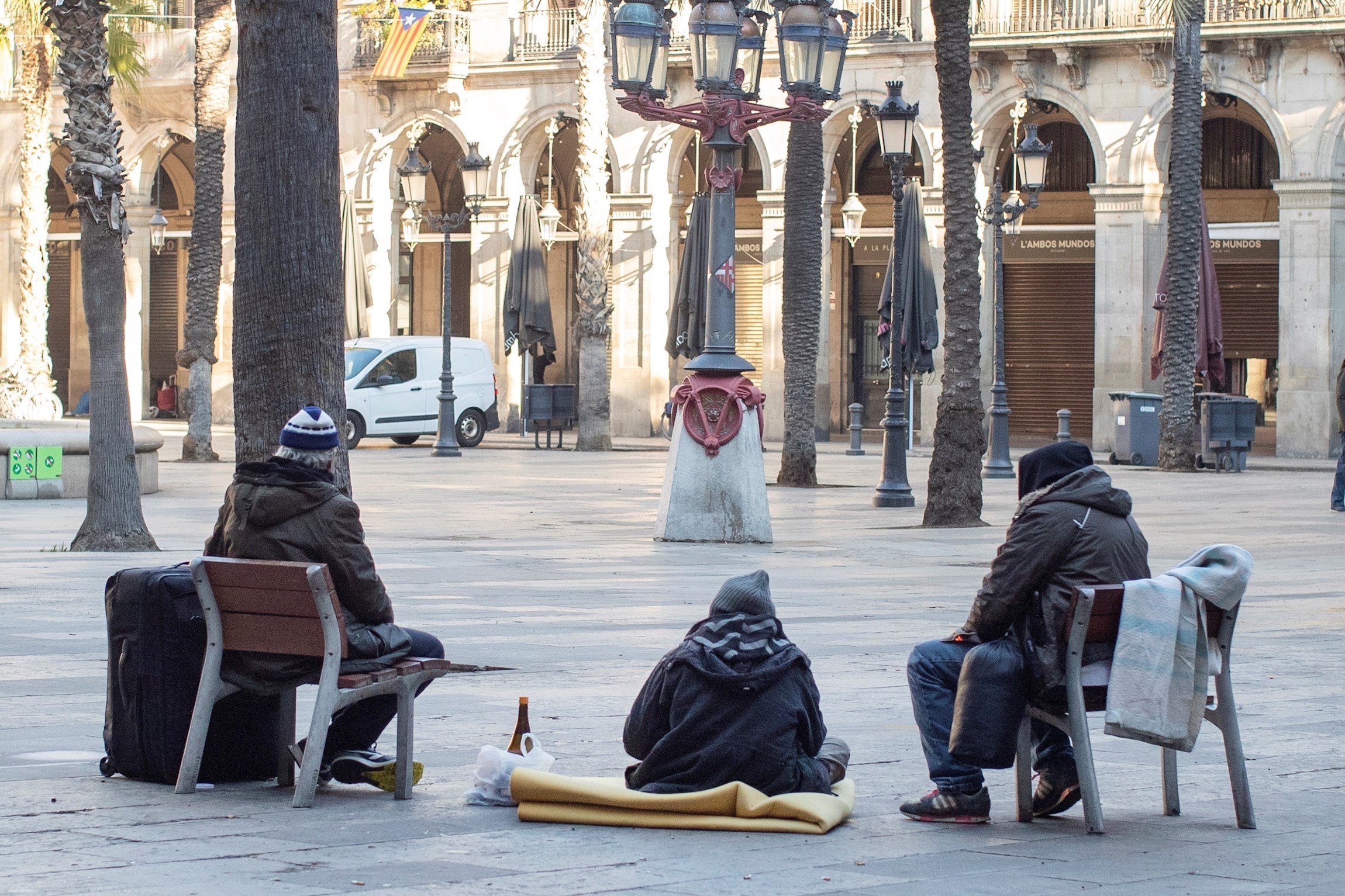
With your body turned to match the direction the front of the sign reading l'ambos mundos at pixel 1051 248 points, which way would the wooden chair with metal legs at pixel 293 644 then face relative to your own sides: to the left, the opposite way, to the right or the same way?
the opposite way

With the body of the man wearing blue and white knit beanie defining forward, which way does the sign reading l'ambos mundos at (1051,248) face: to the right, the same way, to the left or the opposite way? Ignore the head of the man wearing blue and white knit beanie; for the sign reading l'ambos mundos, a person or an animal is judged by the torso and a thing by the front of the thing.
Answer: the opposite way

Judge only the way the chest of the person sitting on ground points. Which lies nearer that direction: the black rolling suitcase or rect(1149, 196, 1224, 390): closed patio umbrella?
the closed patio umbrella

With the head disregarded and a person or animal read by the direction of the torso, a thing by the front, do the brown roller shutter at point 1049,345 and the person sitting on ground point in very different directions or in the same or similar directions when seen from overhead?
very different directions

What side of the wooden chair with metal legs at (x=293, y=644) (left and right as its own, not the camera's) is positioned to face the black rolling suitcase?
left

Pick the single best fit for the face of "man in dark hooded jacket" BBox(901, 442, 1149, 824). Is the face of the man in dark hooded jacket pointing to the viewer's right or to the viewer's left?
to the viewer's left

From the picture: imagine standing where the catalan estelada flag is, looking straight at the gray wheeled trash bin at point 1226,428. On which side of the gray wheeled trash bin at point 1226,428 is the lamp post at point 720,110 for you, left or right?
right

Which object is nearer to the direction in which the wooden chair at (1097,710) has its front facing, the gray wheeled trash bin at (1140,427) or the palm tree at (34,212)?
the palm tree

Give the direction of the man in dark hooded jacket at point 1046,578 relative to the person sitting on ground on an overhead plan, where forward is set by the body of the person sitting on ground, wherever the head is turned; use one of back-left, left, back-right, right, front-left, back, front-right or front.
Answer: right

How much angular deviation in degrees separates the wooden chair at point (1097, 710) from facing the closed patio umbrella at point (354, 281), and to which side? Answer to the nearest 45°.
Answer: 0° — it already faces it

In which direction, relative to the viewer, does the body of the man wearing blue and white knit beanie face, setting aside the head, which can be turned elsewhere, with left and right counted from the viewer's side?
facing away from the viewer and to the right of the viewer

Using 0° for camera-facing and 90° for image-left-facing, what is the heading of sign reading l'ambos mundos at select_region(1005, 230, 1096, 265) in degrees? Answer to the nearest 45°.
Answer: approximately 0°

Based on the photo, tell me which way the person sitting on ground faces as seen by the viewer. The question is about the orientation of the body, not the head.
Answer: away from the camera

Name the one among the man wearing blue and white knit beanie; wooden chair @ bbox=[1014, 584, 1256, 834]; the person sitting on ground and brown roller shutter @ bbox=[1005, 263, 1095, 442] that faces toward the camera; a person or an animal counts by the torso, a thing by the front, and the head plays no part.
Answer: the brown roller shutter

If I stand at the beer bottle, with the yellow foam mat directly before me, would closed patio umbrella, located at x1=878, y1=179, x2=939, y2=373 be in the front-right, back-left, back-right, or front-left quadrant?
back-left
